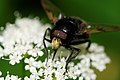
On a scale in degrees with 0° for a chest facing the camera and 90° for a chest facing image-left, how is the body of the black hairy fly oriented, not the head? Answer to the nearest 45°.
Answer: approximately 45°
